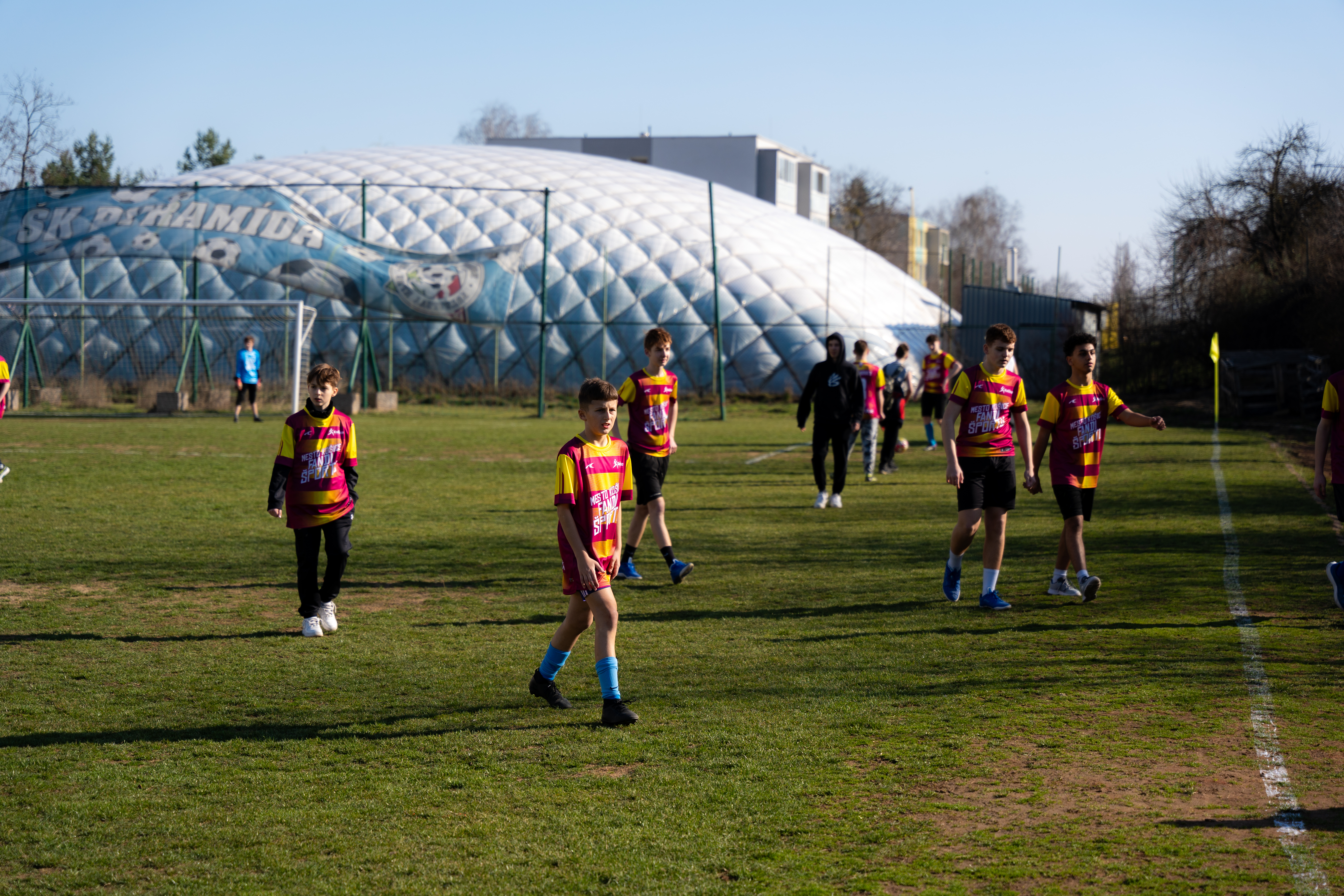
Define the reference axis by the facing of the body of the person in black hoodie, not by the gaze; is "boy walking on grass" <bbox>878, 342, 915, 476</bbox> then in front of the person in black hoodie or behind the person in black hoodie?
behind

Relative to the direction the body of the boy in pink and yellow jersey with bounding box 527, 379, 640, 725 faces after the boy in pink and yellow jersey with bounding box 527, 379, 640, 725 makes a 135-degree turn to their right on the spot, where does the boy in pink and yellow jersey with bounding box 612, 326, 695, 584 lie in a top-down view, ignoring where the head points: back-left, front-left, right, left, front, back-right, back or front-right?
right

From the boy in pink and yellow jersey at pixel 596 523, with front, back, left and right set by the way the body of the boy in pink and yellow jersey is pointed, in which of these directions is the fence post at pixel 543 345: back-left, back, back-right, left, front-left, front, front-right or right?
back-left

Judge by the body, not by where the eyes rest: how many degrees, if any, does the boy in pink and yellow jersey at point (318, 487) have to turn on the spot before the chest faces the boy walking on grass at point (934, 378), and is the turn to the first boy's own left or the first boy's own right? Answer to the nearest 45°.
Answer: approximately 135° to the first boy's own left

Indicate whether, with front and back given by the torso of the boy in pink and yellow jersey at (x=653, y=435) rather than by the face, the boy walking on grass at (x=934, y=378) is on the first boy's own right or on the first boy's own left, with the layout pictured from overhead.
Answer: on the first boy's own left

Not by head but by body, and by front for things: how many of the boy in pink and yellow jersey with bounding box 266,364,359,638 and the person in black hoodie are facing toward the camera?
2

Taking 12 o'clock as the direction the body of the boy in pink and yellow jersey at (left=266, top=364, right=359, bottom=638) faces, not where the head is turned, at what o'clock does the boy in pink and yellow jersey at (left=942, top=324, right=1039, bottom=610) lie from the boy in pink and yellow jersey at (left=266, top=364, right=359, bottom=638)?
the boy in pink and yellow jersey at (left=942, top=324, right=1039, bottom=610) is roughly at 9 o'clock from the boy in pink and yellow jersey at (left=266, top=364, right=359, bottom=638).

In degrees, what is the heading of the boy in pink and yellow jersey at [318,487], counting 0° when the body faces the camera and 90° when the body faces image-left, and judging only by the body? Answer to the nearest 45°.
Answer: approximately 0°

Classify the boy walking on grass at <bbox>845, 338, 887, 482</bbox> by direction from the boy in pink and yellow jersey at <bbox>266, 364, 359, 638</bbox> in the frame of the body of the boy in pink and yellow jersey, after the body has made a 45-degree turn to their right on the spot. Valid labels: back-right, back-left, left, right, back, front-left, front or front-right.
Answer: back

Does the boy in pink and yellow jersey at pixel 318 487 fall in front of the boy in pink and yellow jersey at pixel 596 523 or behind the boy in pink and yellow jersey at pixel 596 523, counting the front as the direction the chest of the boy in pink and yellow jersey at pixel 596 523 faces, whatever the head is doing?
behind

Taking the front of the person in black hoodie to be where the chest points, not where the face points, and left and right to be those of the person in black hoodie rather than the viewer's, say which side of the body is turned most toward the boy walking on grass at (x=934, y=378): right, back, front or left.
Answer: back

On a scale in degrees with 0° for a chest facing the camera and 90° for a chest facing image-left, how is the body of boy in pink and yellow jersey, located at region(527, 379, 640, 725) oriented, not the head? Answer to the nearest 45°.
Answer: approximately 315°
